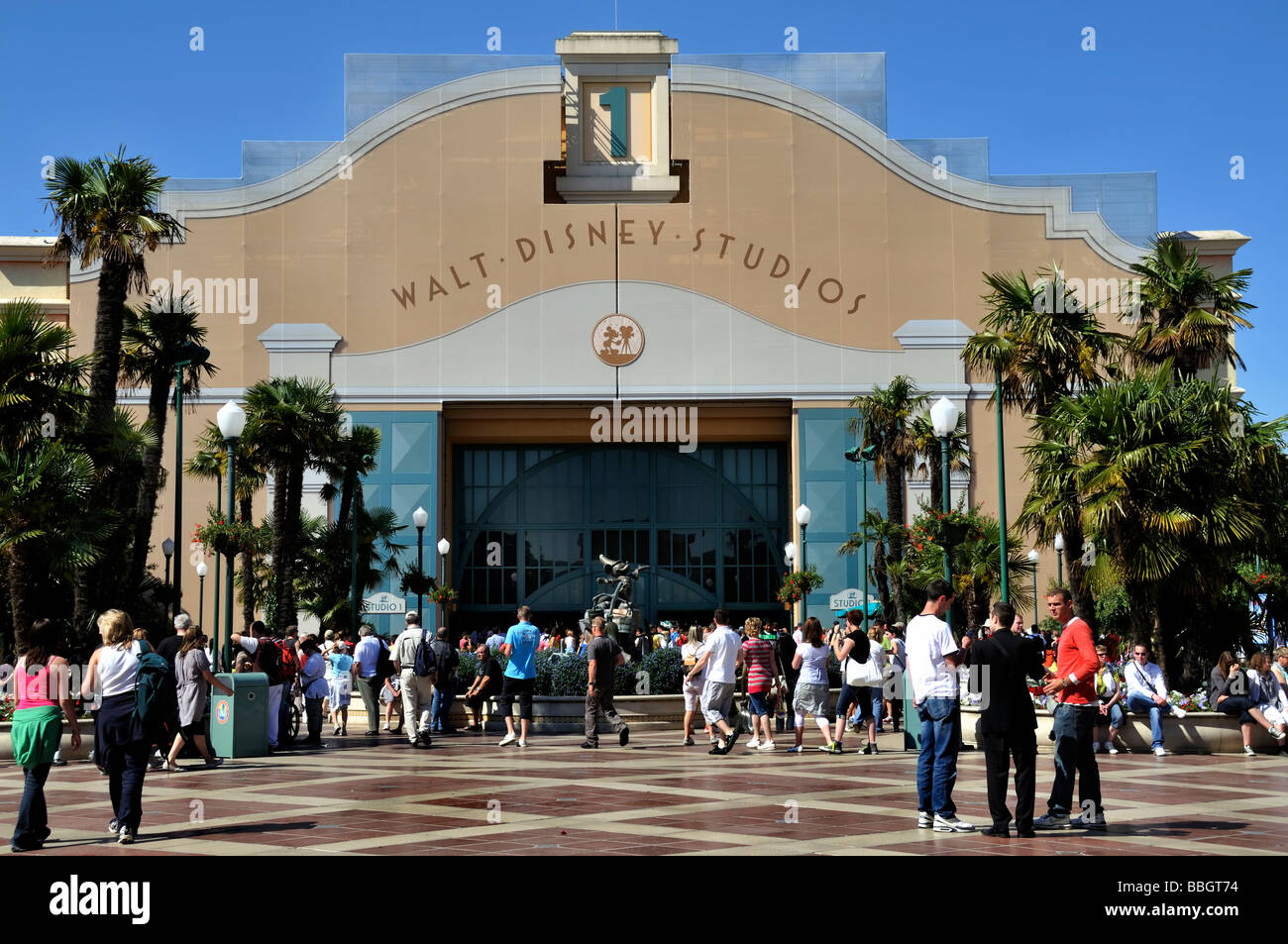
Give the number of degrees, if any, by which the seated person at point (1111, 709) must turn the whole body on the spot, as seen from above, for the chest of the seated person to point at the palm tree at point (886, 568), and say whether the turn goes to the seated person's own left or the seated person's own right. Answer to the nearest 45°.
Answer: approximately 135° to the seated person's own right

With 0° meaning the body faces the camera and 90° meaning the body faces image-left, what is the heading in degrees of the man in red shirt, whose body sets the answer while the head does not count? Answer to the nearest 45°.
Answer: approximately 90°

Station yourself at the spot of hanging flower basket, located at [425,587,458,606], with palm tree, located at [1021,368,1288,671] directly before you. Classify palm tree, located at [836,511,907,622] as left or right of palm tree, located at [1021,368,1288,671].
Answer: left

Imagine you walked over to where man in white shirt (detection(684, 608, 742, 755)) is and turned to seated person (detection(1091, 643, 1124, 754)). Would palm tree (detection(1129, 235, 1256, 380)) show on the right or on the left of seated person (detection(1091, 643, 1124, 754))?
left
